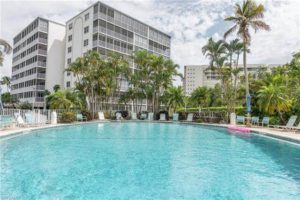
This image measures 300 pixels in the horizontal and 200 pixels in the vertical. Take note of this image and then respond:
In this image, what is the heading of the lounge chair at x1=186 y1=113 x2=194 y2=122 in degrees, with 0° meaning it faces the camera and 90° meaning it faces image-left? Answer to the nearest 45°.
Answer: approximately 45°

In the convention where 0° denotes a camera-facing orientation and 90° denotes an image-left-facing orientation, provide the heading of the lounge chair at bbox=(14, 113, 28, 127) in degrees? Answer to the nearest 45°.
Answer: approximately 315°

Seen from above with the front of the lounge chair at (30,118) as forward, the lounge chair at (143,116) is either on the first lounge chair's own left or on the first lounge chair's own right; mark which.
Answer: on the first lounge chair's own left

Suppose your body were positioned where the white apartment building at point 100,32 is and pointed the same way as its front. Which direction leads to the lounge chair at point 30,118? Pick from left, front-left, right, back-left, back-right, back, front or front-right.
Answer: front-right

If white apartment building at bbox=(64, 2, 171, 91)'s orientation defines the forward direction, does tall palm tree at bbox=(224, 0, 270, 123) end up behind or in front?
in front

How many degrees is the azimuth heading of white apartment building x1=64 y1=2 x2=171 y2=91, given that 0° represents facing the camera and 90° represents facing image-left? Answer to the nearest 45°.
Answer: approximately 315°

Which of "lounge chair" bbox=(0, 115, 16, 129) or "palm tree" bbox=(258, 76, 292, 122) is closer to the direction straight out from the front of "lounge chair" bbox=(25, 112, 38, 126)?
the palm tree

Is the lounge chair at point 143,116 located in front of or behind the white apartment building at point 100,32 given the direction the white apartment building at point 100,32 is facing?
in front

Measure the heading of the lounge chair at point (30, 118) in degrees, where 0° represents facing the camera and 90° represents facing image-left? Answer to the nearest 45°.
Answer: approximately 315°

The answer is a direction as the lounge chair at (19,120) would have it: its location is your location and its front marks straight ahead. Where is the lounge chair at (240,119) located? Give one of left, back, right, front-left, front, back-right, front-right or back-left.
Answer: front-left
